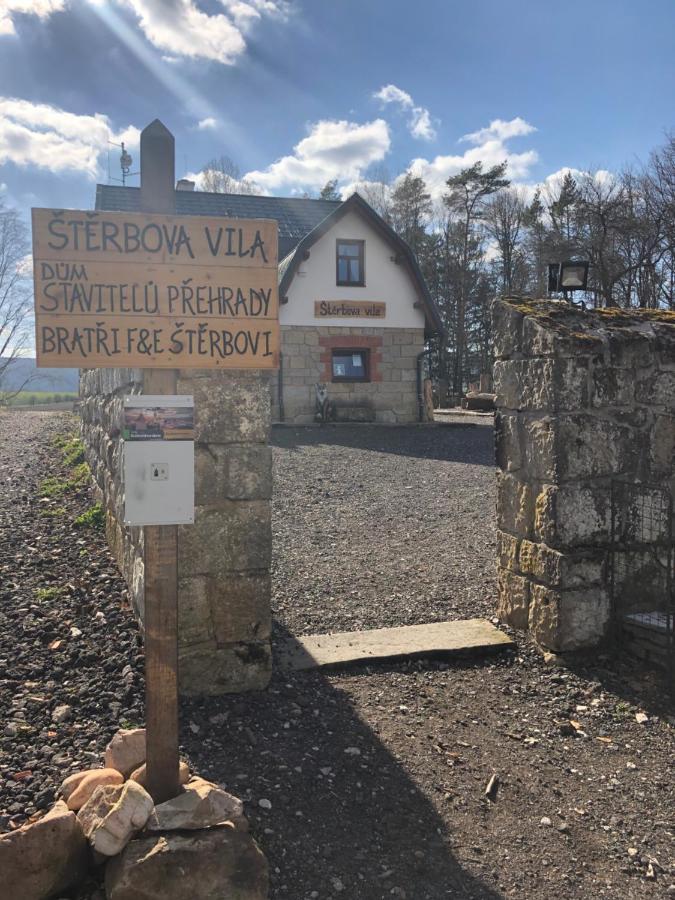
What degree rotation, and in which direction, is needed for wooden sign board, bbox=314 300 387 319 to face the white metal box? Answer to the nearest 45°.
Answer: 0° — it already faces it

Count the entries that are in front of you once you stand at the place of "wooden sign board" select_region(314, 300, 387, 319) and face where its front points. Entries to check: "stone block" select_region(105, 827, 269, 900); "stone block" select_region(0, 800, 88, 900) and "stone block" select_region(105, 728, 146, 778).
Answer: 3

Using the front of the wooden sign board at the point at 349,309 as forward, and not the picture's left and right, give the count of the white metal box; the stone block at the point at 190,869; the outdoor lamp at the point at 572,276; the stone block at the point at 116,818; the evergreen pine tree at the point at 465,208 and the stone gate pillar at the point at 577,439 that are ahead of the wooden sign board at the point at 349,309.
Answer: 5

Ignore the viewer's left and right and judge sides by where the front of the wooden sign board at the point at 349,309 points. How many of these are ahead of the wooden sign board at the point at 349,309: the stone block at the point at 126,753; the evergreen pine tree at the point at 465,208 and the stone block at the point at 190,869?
2

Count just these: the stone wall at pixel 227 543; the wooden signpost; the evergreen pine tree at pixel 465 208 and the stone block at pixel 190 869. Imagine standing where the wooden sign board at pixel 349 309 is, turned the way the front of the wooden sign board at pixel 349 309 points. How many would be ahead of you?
3

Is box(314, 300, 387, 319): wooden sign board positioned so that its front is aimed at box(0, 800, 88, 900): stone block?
yes

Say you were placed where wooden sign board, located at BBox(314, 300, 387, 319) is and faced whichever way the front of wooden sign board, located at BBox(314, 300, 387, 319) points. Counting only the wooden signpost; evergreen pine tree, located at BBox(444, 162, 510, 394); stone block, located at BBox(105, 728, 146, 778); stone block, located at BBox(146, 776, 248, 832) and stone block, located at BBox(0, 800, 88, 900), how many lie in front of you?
4

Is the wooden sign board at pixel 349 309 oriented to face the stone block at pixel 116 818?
yes

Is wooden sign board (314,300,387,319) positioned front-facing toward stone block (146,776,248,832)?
yes

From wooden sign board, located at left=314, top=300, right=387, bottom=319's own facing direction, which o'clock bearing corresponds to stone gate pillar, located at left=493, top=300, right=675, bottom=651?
The stone gate pillar is roughly at 12 o'clock from the wooden sign board.

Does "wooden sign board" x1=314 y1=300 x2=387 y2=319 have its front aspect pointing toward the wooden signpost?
yes

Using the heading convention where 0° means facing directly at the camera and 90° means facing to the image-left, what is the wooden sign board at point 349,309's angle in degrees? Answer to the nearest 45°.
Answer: approximately 0°

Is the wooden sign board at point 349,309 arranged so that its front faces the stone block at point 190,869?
yes

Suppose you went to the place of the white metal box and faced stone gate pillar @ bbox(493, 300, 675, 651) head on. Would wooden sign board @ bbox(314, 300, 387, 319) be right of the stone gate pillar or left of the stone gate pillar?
left
